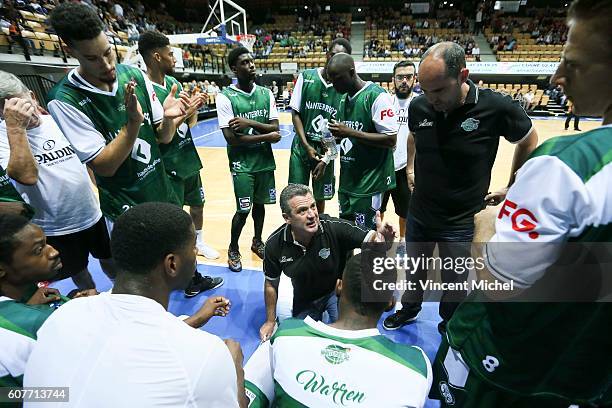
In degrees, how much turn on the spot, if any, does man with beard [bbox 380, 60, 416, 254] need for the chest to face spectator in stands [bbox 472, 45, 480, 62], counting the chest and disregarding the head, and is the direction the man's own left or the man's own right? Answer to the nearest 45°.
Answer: approximately 180°

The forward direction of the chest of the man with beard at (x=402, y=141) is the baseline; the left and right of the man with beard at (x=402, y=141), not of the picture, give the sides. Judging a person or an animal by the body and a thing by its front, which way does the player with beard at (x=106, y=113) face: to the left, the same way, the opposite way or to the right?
to the left

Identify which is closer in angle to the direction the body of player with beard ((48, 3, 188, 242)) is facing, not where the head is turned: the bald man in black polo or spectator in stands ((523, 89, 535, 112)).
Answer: the bald man in black polo

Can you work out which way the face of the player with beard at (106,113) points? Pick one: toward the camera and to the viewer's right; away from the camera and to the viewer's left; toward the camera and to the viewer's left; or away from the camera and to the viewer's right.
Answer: toward the camera and to the viewer's right

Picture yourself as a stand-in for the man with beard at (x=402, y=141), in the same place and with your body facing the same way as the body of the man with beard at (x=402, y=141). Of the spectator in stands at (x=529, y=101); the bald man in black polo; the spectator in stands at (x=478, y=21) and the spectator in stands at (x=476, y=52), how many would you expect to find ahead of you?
1

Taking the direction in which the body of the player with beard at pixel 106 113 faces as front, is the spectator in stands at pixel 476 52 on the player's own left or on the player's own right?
on the player's own left

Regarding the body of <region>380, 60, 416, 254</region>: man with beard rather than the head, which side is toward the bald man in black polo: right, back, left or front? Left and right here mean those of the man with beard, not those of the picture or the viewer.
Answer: front

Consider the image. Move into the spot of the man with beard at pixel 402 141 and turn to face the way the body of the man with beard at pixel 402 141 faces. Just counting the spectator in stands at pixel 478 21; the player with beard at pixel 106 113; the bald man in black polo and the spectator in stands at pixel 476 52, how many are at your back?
2

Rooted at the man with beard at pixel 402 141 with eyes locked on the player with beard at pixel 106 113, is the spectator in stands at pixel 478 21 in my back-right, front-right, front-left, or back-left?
back-right

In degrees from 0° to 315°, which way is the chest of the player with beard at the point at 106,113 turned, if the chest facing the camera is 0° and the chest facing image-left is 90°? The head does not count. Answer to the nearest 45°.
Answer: approximately 315°

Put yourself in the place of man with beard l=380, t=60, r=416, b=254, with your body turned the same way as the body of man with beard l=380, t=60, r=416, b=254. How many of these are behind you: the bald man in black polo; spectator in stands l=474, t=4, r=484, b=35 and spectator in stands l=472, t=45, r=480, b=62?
2

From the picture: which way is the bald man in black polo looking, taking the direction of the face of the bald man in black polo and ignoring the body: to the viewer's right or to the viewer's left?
to the viewer's left

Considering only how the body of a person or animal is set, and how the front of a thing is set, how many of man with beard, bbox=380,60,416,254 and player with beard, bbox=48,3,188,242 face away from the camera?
0

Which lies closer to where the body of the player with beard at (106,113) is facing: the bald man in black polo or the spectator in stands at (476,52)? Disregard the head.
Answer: the bald man in black polo

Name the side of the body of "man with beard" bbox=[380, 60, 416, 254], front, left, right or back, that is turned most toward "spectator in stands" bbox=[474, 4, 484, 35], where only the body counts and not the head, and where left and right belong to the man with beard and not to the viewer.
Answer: back

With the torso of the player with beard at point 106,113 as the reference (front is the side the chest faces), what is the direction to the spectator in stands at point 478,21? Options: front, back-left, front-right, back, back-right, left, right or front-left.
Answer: left

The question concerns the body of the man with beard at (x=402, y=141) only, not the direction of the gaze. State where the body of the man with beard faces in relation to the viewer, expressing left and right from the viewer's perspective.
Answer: facing the viewer
